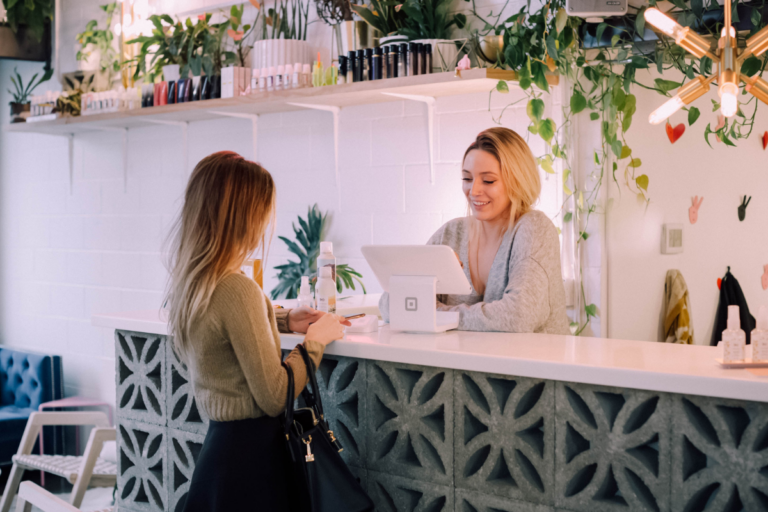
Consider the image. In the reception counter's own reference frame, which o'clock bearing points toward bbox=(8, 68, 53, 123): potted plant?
The potted plant is roughly at 3 o'clock from the reception counter.

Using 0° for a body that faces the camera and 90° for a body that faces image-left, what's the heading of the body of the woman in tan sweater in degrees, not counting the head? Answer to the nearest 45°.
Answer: approximately 225°

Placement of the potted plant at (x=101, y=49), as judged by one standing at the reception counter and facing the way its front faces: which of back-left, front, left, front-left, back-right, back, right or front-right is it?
right

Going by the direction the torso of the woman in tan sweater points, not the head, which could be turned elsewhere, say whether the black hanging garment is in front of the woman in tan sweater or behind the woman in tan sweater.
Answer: in front

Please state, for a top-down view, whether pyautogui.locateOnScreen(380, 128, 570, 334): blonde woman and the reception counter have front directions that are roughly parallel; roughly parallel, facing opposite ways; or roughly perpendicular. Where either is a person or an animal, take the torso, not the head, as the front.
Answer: roughly parallel

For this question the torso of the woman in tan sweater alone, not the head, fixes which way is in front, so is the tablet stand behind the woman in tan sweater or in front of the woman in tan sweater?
in front

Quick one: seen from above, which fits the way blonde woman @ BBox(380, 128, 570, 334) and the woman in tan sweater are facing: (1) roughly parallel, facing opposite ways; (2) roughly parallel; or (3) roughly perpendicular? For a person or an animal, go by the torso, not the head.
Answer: roughly parallel, facing opposite ways

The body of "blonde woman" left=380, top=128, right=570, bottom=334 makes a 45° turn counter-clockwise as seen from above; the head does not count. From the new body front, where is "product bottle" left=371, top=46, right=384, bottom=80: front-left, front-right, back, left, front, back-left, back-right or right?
back-right

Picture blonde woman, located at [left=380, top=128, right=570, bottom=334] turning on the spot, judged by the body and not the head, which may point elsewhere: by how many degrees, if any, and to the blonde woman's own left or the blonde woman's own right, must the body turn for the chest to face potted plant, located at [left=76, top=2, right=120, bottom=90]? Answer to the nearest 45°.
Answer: approximately 90° to the blonde woman's own right

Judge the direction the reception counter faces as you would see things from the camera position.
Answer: facing the viewer and to the left of the viewer

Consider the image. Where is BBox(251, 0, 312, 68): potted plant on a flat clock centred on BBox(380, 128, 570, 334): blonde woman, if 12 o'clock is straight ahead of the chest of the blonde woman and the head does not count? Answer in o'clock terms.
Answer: The potted plant is roughly at 3 o'clock from the blonde woman.

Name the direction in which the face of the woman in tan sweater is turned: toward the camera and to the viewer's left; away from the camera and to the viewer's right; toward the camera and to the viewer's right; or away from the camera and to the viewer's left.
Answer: away from the camera and to the viewer's right

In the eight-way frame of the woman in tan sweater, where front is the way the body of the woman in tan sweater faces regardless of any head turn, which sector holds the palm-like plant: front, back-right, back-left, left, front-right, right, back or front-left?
front-left

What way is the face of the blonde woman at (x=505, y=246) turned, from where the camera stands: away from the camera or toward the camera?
toward the camera

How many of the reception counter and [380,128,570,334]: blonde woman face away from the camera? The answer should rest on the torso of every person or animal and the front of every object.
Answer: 0
